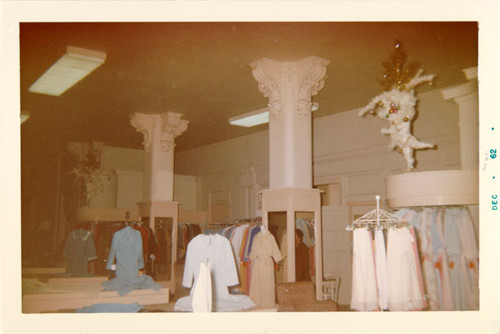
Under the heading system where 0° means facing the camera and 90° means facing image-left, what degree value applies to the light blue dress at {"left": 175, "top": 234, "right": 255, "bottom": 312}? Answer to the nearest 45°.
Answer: approximately 0°

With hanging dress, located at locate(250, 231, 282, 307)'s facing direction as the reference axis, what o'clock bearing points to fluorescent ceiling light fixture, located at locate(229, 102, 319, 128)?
The fluorescent ceiling light fixture is roughly at 6 o'clock from the hanging dress.

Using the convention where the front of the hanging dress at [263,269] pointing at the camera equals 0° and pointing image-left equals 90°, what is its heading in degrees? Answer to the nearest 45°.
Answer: approximately 0°

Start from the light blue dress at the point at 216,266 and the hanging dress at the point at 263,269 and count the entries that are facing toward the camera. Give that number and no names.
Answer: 2

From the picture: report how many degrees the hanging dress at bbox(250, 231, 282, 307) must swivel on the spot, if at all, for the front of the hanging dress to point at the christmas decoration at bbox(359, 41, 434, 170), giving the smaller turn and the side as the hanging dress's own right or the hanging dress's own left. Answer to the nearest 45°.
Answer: approximately 45° to the hanging dress's own left

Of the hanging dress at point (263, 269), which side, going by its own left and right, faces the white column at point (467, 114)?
left
